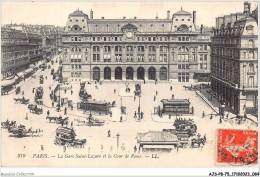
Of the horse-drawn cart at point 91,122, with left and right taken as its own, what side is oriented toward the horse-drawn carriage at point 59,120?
front

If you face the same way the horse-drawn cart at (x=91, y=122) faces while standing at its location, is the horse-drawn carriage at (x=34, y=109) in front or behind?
in front

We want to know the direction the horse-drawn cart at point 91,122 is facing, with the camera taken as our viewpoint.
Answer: facing to the left of the viewer
